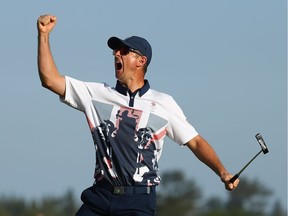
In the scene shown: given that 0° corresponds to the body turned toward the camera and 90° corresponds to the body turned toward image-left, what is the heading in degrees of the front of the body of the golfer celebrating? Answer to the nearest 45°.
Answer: approximately 0°
